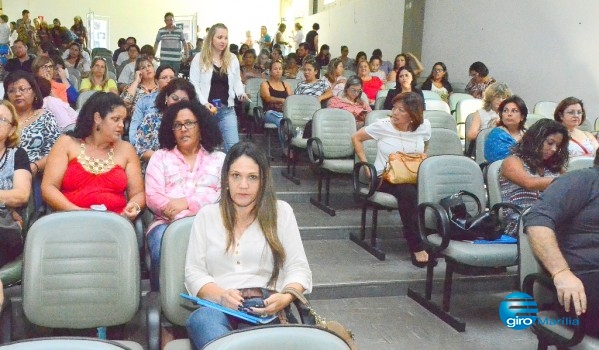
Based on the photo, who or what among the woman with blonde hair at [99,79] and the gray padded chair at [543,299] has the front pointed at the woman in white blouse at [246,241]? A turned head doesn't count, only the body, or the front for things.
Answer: the woman with blonde hair

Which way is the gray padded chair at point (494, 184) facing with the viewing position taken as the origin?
facing the viewer and to the right of the viewer

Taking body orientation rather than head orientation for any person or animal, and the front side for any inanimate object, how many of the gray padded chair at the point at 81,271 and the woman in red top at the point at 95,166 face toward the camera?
2

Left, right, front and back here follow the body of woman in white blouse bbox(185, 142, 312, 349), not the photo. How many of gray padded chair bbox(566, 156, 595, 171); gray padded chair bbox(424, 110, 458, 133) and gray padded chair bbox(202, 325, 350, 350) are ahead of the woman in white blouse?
1

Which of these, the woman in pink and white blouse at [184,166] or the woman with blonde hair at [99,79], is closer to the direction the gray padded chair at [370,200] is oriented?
the woman in pink and white blouse

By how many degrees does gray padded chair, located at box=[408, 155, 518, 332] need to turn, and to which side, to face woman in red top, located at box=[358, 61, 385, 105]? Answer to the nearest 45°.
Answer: approximately 135° to its left

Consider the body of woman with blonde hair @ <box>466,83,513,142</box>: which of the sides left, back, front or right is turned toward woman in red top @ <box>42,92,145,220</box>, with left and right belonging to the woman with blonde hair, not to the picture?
right
